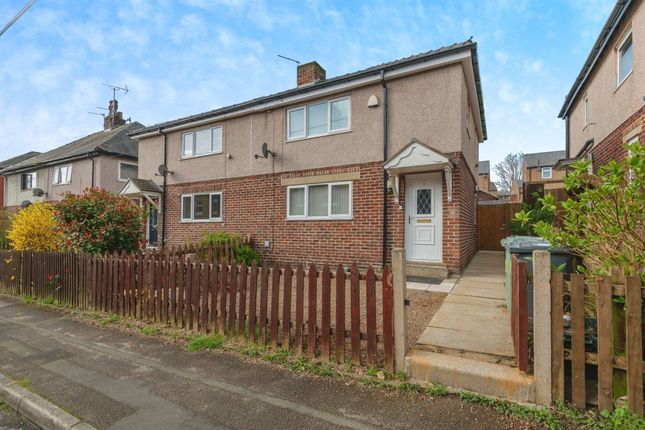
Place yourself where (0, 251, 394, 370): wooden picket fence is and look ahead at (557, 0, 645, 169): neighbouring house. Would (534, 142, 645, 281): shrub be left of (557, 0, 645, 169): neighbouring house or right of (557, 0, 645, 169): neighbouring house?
right

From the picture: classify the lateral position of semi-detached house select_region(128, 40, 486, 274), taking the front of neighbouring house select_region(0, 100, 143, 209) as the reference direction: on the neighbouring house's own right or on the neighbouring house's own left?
on the neighbouring house's own left

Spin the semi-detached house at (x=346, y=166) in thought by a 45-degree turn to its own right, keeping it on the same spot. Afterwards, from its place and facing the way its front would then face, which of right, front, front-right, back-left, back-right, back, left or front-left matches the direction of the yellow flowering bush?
front

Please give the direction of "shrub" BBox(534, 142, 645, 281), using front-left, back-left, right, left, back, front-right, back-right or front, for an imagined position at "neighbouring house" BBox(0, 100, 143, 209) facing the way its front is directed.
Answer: front-left

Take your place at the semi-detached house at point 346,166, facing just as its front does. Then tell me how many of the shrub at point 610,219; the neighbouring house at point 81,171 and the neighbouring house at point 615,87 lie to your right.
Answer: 1

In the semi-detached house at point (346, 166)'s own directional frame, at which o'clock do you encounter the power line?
The power line is roughly at 1 o'clock from the semi-detached house.

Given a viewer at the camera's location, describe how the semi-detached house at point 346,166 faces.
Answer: facing the viewer and to the left of the viewer

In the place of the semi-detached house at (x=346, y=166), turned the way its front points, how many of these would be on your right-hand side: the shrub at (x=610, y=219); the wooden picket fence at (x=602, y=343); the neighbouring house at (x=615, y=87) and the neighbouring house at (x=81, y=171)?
1

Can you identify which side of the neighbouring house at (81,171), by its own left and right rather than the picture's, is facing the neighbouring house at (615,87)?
left

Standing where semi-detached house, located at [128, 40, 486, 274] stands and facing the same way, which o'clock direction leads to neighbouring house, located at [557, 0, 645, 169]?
The neighbouring house is roughly at 8 o'clock from the semi-detached house.

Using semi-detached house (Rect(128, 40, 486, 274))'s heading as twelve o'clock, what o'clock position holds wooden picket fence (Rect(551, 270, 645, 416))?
The wooden picket fence is roughly at 10 o'clock from the semi-detached house.

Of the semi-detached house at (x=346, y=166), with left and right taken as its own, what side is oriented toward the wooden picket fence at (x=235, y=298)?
front

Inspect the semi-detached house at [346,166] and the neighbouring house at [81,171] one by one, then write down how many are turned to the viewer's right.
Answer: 0

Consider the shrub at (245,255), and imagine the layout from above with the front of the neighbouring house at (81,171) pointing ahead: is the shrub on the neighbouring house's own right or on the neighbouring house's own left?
on the neighbouring house's own left
